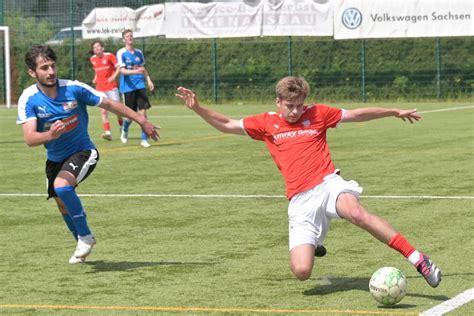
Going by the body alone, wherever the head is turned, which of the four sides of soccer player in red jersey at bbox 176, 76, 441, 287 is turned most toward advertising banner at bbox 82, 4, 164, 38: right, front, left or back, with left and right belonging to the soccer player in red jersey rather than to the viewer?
back

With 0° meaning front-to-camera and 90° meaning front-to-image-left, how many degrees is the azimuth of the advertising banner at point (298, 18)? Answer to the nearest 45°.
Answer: approximately 0°

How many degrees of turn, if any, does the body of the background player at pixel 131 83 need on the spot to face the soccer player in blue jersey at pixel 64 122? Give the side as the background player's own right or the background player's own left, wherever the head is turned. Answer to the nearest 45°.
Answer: approximately 45° to the background player's own right

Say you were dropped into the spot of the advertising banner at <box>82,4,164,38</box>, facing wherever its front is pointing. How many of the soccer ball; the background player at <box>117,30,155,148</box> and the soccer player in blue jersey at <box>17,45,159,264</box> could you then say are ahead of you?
3

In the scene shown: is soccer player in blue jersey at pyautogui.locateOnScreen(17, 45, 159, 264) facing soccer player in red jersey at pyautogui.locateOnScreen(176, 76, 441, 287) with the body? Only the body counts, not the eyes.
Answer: yes

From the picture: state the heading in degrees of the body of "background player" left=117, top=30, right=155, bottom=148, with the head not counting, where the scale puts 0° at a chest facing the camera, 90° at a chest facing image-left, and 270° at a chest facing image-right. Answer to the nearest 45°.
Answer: approximately 315°

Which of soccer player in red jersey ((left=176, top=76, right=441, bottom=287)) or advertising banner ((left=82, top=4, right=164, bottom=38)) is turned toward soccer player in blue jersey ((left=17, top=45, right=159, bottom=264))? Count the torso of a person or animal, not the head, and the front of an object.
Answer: the advertising banner

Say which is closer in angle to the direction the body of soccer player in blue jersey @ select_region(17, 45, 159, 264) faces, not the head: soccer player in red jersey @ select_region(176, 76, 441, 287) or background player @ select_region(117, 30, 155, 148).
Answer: the soccer player in red jersey

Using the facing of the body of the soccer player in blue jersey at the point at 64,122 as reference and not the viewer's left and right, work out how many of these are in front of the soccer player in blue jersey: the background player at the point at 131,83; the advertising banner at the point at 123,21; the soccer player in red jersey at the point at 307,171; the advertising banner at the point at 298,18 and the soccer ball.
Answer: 2

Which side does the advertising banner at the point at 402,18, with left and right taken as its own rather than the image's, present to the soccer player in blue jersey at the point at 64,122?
front

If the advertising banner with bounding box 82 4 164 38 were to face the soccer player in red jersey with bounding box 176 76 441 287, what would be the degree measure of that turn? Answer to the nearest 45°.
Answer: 0° — it already faces them

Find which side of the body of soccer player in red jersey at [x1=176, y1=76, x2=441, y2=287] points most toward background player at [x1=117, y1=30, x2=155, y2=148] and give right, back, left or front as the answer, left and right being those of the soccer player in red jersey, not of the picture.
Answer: back
